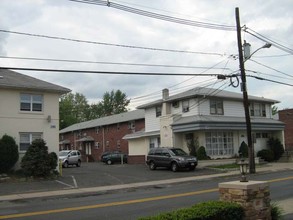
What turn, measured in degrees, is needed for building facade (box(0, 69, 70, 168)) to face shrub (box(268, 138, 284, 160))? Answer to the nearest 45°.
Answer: approximately 90° to its left

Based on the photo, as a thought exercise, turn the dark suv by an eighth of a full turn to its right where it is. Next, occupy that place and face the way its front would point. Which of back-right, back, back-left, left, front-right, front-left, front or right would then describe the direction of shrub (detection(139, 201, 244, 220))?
front

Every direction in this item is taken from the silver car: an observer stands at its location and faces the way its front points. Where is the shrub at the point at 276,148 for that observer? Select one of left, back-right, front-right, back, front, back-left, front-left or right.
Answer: back-left

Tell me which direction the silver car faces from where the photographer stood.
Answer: facing the viewer and to the left of the viewer

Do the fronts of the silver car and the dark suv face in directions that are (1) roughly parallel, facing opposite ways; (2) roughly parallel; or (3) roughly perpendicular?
roughly perpendicular

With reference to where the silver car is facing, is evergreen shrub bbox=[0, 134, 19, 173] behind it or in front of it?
in front

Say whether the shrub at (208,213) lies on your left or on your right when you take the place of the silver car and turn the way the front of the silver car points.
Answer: on your left

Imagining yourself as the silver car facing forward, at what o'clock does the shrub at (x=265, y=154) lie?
The shrub is roughly at 8 o'clock from the silver car.

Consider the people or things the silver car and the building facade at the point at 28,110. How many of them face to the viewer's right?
0

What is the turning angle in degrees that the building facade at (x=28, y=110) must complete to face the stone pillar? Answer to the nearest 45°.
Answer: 0° — it already faces it

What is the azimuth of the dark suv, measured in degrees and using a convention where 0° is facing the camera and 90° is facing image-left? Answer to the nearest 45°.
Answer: approximately 315°

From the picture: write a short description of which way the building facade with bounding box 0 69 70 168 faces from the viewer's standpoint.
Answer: facing the viewer

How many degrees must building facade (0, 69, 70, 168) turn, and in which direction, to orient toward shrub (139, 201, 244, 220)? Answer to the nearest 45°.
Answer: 0° — it already faces it
